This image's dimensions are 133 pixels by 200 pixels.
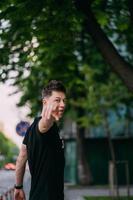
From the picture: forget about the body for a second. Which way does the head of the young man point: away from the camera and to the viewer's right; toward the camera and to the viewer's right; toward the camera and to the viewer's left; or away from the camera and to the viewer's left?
toward the camera and to the viewer's right

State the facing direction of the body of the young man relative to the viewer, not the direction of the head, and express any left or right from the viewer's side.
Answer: facing the viewer and to the right of the viewer

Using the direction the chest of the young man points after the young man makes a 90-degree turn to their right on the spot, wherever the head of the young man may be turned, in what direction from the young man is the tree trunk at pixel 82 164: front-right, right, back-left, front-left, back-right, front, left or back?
back-right

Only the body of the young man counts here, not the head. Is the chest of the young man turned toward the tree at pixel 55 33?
no
